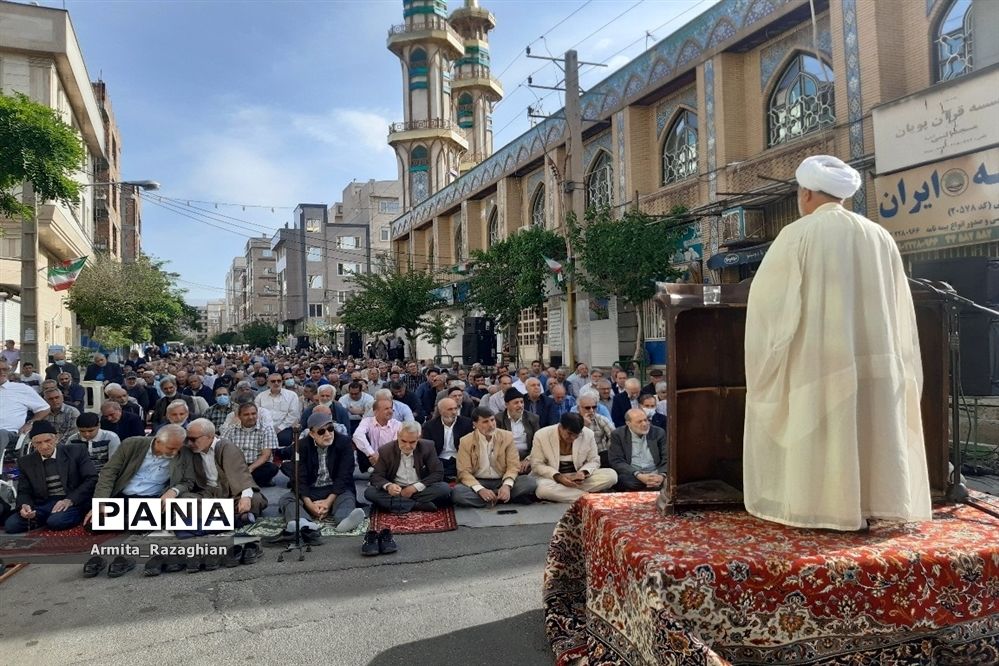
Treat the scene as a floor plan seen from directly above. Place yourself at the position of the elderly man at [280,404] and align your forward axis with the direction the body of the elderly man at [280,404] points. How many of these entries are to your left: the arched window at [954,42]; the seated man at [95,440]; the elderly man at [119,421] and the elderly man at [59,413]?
1

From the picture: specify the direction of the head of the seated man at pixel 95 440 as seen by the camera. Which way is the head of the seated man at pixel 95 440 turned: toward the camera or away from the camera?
toward the camera

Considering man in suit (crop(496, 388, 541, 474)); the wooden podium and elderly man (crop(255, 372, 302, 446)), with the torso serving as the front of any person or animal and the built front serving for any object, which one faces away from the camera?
the wooden podium

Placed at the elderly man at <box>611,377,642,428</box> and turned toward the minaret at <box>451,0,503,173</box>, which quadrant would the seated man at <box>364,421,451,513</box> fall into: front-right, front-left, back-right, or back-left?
back-left

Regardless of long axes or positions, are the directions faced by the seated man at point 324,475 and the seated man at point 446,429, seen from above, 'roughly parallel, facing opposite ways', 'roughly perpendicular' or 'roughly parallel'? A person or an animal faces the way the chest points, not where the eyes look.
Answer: roughly parallel

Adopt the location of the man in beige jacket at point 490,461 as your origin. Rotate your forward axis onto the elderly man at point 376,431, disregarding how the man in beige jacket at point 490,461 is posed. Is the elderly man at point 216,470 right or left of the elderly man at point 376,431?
left

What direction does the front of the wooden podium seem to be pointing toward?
away from the camera

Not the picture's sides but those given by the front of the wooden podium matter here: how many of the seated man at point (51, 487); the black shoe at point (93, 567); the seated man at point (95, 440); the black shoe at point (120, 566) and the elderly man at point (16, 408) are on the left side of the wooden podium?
5

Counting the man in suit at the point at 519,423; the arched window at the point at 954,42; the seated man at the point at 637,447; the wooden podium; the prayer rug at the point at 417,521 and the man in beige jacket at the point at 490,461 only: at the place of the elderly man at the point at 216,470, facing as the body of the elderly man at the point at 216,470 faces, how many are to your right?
0

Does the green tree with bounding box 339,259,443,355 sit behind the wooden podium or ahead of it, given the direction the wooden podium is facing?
ahead

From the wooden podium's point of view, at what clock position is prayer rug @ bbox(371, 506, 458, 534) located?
The prayer rug is roughly at 10 o'clock from the wooden podium.

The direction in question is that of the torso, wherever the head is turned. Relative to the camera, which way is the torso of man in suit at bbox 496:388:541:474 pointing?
toward the camera

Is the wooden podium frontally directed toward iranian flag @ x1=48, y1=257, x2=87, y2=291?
no

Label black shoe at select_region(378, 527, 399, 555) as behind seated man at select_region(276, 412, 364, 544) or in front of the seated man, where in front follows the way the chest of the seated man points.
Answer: in front

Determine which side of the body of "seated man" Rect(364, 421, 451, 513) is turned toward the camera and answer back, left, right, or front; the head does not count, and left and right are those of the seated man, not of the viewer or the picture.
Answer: front

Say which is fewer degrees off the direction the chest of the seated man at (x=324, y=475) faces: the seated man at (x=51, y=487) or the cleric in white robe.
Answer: the cleric in white robe

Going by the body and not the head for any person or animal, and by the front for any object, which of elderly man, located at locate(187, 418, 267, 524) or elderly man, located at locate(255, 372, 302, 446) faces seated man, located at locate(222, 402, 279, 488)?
elderly man, located at locate(255, 372, 302, 446)

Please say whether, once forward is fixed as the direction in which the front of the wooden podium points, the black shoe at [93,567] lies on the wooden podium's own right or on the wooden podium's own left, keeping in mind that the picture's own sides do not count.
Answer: on the wooden podium's own left

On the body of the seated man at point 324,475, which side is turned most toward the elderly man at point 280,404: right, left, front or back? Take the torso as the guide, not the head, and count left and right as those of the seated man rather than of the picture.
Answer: back
